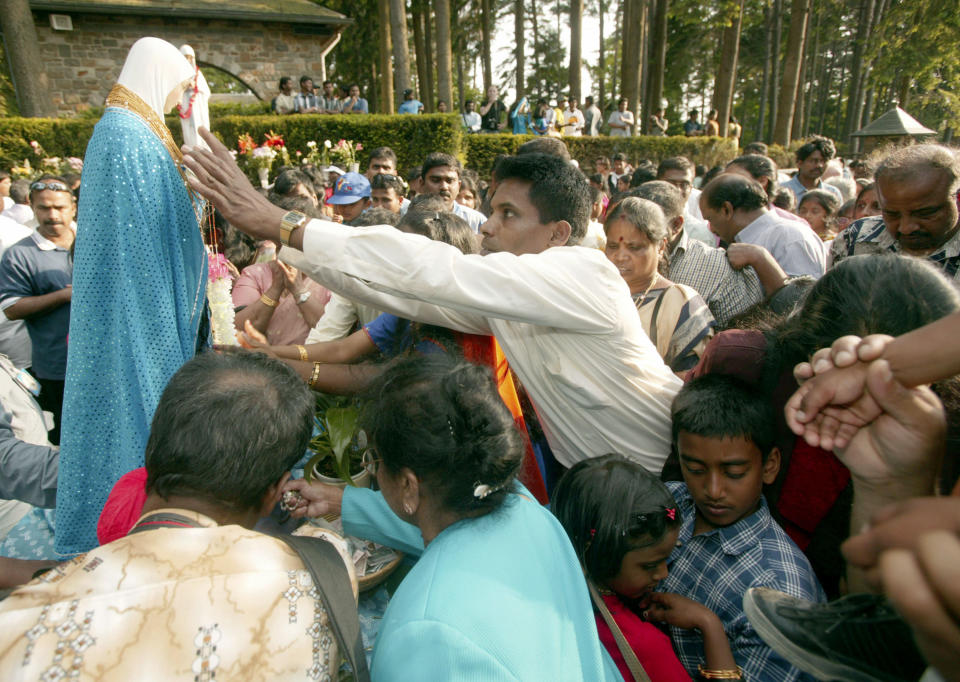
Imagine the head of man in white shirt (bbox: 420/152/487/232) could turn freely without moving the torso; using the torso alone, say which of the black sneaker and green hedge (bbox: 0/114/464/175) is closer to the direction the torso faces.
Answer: the black sneaker

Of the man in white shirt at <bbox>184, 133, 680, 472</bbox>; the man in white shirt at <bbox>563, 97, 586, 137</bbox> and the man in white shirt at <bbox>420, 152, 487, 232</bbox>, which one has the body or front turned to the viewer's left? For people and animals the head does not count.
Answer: the man in white shirt at <bbox>184, 133, 680, 472</bbox>

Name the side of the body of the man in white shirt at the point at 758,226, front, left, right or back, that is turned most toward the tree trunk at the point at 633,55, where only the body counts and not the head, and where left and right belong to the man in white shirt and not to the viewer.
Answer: right

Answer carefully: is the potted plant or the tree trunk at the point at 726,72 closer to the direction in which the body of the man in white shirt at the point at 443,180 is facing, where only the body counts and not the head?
the potted plant

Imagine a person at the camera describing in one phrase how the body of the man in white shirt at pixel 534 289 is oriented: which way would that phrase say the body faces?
to the viewer's left

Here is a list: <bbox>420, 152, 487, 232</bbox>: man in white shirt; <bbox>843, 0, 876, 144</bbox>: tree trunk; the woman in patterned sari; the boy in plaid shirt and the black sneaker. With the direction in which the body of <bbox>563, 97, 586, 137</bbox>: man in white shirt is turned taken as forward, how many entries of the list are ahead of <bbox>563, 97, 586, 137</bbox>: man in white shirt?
4

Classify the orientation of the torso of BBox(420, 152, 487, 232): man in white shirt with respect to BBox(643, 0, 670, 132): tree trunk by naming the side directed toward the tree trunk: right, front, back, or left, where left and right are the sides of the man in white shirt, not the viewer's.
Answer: back

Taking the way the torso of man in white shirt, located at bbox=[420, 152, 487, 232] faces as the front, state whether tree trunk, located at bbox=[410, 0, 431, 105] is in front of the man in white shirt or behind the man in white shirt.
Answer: behind

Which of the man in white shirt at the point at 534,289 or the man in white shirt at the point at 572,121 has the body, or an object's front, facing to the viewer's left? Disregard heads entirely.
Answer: the man in white shirt at the point at 534,289

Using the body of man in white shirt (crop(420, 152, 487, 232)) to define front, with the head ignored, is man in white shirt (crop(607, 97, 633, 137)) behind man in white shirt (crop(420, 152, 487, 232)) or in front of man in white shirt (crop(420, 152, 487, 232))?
behind

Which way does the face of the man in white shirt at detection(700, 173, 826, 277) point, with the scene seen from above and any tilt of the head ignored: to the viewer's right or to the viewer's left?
to the viewer's left

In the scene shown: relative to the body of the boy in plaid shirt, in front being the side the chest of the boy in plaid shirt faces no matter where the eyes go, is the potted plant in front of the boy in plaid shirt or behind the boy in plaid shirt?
in front

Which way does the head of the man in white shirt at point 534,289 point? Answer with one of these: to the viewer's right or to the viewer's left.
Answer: to the viewer's left

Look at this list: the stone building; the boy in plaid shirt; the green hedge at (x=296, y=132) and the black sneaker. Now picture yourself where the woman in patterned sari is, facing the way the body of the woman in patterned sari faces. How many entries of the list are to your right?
2

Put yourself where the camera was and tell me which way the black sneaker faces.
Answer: facing to the left of the viewer

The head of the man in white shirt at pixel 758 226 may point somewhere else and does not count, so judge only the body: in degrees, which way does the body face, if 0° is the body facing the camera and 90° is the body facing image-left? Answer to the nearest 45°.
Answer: approximately 90°

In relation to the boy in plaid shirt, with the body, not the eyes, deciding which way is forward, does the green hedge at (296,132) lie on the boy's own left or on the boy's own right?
on the boy's own right
